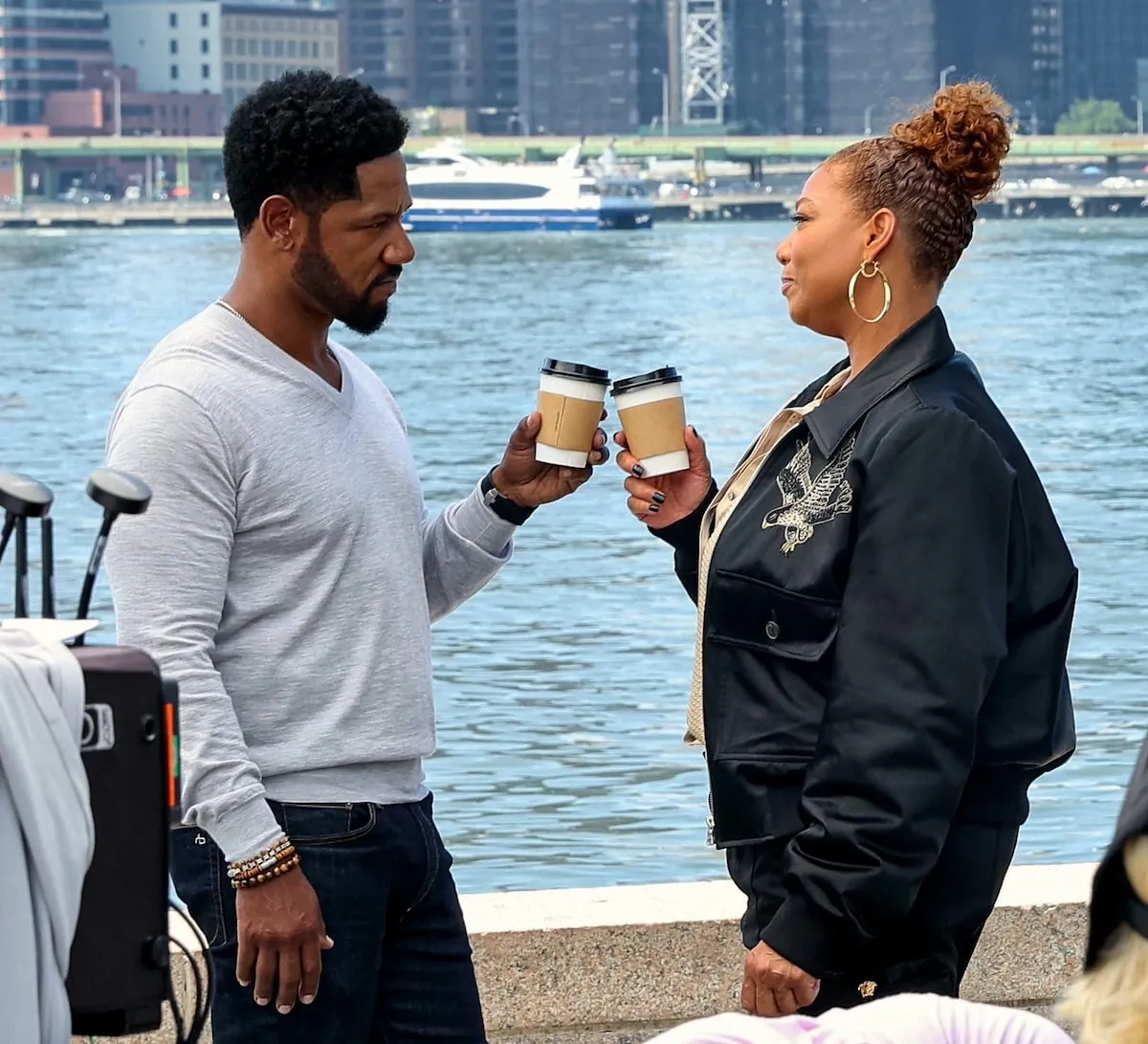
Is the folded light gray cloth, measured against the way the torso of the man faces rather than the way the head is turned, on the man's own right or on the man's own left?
on the man's own right

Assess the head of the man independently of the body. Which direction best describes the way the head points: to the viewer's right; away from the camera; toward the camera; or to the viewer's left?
to the viewer's right

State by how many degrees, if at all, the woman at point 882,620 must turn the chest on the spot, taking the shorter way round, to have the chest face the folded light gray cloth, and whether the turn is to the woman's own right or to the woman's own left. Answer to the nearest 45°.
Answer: approximately 45° to the woman's own left

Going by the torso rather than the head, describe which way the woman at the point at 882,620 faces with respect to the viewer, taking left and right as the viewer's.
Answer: facing to the left of the viewer

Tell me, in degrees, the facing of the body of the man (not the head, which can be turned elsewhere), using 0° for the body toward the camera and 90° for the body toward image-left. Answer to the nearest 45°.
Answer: approximately 315°

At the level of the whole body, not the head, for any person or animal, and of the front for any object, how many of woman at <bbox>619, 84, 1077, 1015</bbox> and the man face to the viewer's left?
1

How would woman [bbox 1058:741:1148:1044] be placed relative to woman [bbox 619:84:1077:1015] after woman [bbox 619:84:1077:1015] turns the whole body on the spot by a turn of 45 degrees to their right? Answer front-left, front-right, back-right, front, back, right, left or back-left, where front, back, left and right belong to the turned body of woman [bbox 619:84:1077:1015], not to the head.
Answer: back-left

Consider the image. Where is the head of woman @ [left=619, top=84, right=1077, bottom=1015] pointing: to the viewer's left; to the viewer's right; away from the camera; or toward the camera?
to the viewer's left
